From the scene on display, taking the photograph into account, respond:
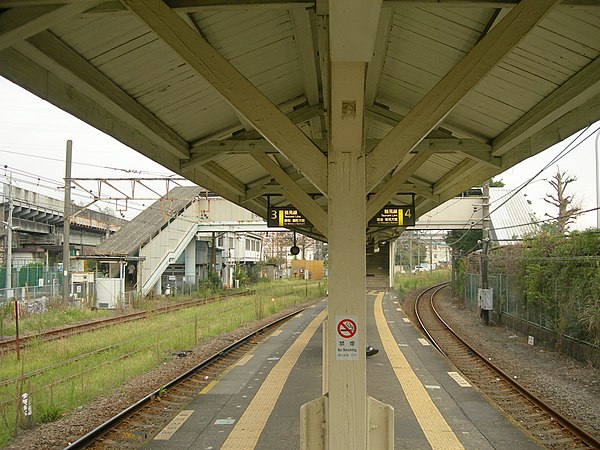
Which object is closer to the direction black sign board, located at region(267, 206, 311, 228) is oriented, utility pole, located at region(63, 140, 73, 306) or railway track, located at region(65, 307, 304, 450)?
the railway track

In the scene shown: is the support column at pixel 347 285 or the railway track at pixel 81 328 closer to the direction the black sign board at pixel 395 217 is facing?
the support column

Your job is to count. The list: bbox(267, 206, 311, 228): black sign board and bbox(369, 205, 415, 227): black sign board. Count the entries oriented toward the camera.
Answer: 2

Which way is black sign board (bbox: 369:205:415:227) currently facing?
toward the camera

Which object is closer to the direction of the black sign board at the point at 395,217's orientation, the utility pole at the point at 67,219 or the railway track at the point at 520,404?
the railway track

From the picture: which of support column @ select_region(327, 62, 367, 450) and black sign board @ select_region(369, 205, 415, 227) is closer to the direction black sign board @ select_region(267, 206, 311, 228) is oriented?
the support column

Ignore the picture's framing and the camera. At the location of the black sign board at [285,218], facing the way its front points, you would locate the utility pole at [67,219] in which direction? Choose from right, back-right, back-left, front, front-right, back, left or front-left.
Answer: back-right

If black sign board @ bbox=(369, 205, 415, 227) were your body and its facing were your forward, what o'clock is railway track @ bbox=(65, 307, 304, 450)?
The railway track is roughly at 1 o'clock from the black sign board.

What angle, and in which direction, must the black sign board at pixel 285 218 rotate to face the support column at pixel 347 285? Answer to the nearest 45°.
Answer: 0° — it already faces it
